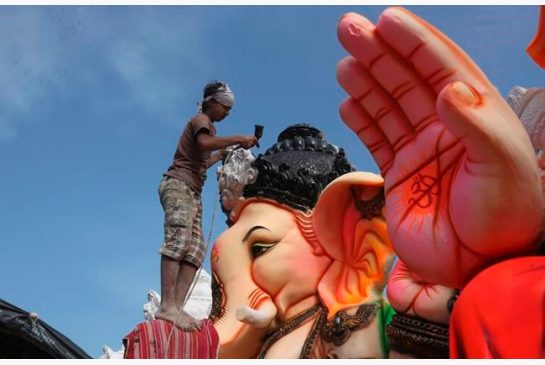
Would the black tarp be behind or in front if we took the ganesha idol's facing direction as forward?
in front

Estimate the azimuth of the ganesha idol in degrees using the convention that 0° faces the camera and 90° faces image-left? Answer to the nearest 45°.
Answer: approximately 90°
